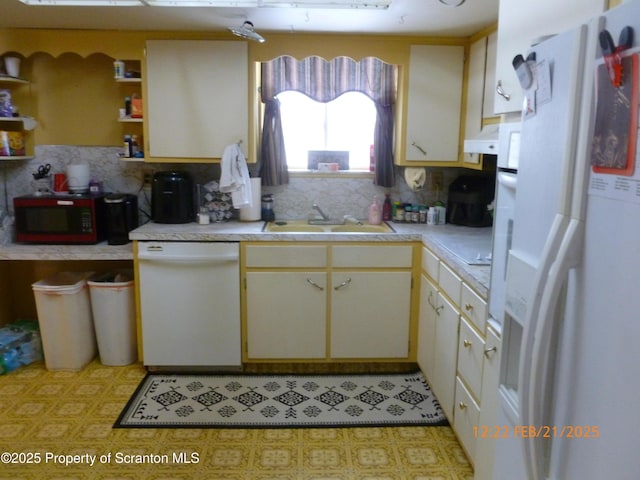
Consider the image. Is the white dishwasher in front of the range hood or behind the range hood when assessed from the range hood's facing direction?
in front

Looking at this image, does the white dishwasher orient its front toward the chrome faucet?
no

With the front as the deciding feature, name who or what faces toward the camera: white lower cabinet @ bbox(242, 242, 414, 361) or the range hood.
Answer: the white lower cabinet

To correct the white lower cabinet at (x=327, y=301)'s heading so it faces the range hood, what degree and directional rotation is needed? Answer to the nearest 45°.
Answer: approximately 45° to its left

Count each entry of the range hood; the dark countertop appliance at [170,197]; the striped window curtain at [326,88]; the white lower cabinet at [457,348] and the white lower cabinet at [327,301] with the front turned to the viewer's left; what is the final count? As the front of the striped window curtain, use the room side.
2

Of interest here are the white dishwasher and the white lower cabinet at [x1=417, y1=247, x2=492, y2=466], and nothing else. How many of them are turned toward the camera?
1

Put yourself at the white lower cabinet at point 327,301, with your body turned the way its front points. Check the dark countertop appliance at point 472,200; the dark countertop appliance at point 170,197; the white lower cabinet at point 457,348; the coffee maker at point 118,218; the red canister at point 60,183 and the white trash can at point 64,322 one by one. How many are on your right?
4

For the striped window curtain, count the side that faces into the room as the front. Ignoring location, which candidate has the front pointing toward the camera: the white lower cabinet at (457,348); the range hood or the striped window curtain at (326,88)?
the striped window curtain

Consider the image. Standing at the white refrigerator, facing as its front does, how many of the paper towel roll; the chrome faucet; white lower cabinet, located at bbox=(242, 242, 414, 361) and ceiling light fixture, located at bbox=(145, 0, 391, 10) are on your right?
4

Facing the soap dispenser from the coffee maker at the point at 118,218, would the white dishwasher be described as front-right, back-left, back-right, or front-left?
front-right

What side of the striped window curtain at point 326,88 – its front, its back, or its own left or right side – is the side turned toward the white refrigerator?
front

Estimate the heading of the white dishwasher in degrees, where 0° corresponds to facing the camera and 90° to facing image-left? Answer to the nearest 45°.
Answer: approximately 0°

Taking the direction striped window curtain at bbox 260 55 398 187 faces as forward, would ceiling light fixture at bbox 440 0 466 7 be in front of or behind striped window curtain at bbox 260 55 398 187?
in front

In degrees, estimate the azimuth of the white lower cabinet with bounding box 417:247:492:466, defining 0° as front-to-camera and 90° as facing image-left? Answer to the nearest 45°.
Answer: approximately 90°

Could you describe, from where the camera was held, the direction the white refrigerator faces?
facing the viewer and to the left of the viewer

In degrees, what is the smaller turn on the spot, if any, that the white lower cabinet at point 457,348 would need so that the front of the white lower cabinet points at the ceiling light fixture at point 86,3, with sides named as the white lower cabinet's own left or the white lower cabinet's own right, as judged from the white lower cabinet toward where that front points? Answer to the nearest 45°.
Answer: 0° — it already faces it

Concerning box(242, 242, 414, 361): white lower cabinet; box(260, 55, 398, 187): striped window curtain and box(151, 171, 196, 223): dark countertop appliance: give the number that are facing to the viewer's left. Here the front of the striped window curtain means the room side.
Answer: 0

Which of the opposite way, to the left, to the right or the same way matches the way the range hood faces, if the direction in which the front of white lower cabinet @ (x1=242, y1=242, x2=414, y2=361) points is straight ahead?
to the right

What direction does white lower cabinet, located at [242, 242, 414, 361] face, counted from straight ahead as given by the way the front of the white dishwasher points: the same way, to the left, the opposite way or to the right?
the same way
